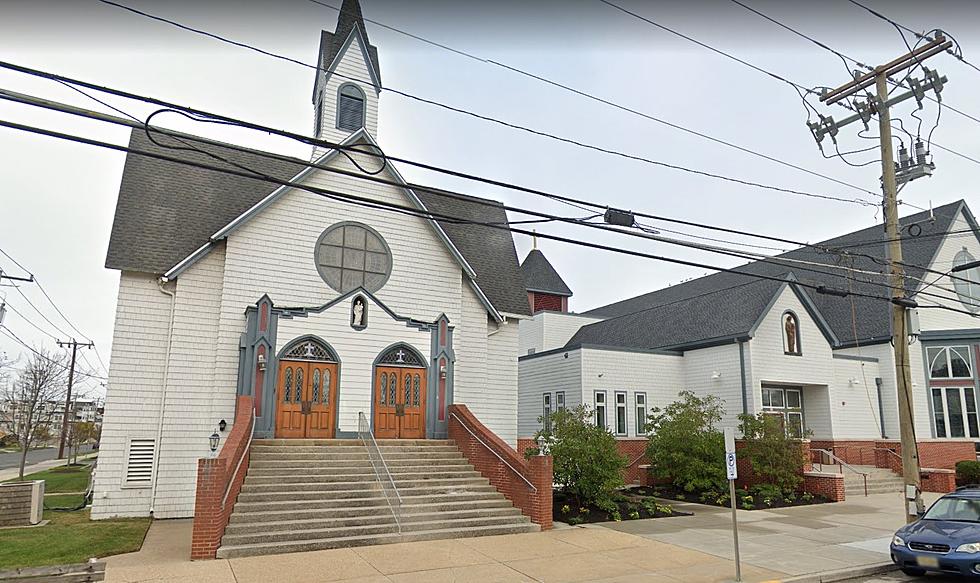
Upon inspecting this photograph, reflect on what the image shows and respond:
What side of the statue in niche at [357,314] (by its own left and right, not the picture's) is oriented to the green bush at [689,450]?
left

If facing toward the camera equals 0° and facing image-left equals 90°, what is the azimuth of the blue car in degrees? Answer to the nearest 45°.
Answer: approximately 45°

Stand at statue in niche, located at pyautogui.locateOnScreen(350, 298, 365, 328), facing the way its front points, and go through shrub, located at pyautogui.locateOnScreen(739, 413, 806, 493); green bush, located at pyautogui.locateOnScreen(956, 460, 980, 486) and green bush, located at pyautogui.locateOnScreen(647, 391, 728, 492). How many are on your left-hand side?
3

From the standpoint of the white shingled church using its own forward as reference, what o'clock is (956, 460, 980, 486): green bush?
The green bush is roughly at 9 o'clock from the white shingled church.

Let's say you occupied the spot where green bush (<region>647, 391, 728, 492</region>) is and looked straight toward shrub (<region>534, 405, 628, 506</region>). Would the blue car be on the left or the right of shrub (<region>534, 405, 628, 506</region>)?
left

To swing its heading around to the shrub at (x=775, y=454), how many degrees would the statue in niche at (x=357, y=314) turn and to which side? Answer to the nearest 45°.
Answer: approximately 90° to its left

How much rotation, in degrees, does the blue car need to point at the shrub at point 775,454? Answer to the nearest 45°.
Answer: approximately 90° to its right

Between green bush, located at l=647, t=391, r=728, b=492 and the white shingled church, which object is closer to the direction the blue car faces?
the white shingled church

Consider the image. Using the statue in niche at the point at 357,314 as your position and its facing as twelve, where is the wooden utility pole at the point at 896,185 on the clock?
The wooden utility pole is roughly at 10 o'clock from the statue in niche.

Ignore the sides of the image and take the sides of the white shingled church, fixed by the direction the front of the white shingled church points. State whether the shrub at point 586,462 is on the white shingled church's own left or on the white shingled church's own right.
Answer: on the white shingled church's own left

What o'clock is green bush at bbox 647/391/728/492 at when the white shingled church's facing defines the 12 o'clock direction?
The green bush is roughly at 9 o'clock from the white shingled church.

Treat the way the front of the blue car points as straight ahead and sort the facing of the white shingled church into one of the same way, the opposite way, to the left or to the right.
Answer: to the left
